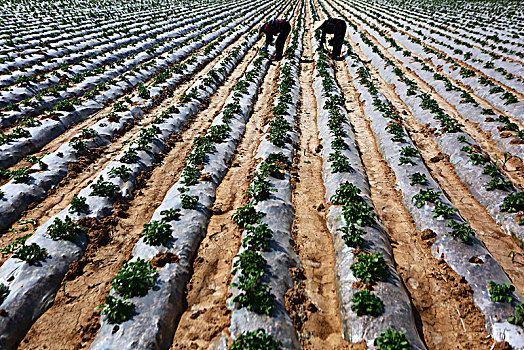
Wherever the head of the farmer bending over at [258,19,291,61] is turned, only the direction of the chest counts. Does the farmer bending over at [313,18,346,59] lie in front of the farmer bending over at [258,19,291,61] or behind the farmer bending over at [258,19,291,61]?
behind
